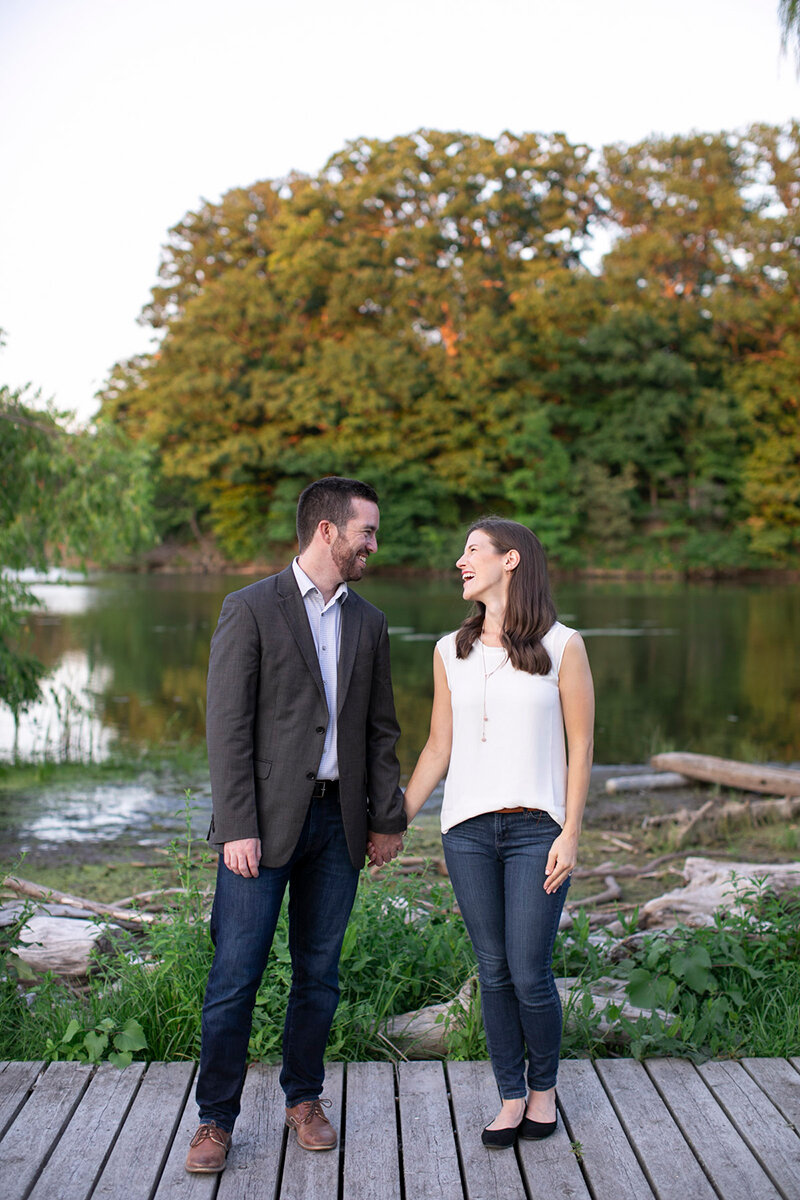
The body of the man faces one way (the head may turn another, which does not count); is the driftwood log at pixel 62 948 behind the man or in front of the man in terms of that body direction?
behind

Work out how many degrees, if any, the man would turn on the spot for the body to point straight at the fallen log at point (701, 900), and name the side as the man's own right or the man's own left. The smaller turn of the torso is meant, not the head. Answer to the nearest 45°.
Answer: approximately 90° to the man's own left

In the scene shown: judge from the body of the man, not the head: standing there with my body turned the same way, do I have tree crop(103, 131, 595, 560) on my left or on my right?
on my left

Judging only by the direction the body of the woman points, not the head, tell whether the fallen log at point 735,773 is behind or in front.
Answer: behind

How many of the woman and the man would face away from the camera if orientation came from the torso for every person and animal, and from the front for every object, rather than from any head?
0

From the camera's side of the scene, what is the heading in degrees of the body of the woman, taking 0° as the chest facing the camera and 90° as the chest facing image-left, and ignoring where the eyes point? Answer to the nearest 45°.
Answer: approximately 45°

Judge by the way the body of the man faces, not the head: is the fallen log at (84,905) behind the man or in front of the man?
behind

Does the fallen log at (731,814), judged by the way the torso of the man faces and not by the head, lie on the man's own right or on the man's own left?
on the man's own left
